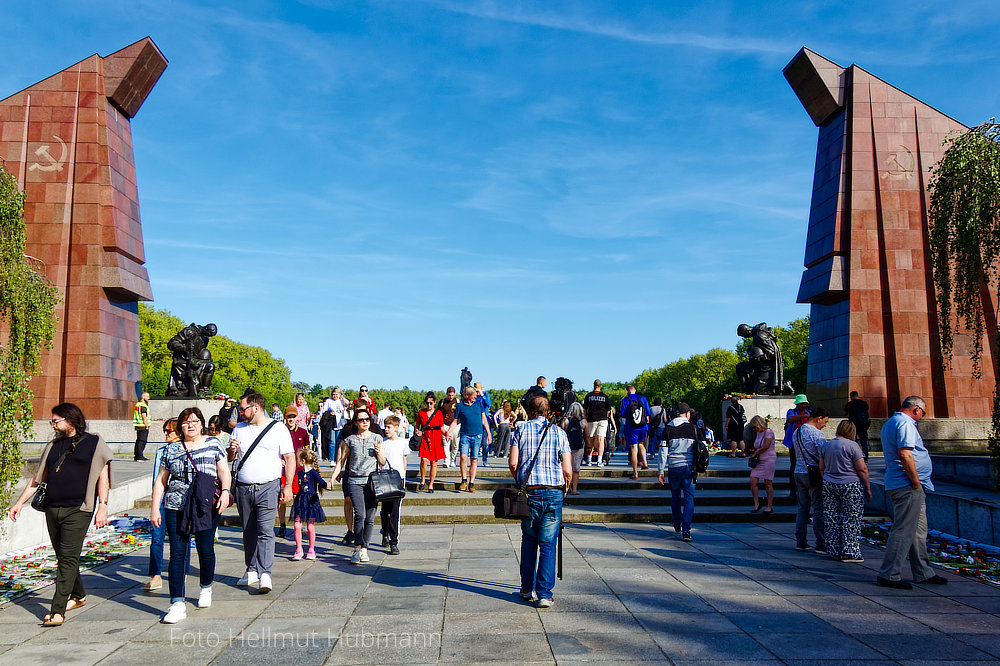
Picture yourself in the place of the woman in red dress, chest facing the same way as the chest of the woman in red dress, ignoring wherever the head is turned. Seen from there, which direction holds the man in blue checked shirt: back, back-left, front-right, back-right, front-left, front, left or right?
front

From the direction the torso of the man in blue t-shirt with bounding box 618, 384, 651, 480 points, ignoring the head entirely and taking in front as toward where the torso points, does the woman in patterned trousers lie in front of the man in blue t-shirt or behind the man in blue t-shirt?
behind

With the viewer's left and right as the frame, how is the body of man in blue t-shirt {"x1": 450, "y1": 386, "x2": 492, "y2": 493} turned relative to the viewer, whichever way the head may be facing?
facing the viewer

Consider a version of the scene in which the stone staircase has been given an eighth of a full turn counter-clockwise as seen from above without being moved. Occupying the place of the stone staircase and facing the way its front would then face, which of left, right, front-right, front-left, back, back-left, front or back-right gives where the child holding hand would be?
right

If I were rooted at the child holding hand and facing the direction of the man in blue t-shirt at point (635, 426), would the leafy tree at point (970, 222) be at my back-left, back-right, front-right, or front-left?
front-right

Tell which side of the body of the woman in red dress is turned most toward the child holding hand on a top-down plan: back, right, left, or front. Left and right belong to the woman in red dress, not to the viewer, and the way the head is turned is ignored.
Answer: front

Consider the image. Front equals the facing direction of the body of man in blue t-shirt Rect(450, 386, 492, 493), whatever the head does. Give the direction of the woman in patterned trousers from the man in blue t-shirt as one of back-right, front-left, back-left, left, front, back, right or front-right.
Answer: front-left

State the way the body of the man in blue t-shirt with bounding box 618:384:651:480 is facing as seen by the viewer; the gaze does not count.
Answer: away from the camera

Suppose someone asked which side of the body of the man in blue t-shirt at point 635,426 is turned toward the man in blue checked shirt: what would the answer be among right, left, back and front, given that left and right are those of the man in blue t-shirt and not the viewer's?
back

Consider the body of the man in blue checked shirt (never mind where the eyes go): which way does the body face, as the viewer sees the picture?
away from the camera

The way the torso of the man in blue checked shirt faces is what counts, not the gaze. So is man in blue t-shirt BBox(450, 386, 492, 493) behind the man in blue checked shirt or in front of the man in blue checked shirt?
in front

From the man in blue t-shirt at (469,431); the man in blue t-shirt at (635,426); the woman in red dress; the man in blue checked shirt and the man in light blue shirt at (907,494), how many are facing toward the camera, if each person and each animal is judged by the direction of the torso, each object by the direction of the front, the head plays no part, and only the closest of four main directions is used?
2

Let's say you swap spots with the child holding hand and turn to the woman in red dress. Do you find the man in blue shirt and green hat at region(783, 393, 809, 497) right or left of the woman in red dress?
right

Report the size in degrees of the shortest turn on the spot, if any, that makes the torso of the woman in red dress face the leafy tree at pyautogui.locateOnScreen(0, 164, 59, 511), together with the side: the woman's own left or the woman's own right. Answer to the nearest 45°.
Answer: approximately 45° to the woman's own right

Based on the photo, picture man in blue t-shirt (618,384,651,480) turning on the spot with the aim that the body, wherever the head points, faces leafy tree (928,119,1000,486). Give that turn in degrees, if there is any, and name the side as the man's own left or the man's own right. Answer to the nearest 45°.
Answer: approximately 135° to the man's own right

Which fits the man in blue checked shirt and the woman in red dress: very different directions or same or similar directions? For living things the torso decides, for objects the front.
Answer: very different directions

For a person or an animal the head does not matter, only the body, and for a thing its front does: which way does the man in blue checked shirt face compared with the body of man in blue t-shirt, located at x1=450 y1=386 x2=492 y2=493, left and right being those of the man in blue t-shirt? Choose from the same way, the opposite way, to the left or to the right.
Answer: the opposite way
